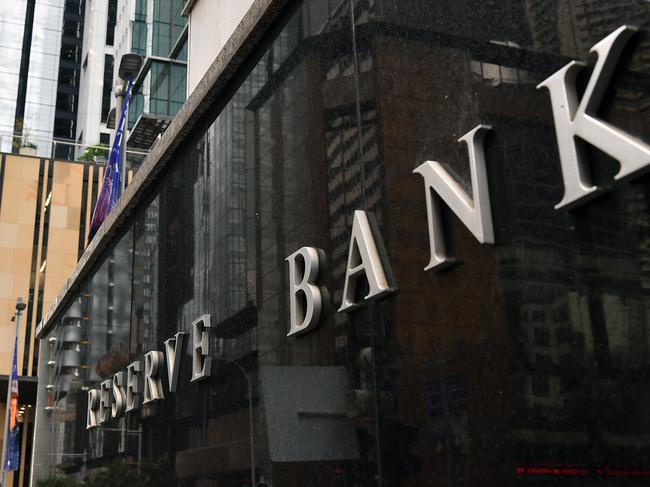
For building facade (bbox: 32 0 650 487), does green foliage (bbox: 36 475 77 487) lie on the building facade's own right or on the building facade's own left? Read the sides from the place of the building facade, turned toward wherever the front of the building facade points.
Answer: on the building facade's own right

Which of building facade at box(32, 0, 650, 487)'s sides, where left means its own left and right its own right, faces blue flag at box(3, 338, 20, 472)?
right

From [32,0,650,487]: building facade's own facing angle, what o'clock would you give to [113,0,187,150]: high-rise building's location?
The high-rise building is roughly at 4 o'clock from the building facade.

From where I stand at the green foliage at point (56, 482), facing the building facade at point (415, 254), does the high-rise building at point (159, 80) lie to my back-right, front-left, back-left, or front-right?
back-left

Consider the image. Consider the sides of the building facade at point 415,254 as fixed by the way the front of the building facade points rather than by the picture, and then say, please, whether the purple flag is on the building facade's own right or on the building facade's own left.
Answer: on the building facade's own right

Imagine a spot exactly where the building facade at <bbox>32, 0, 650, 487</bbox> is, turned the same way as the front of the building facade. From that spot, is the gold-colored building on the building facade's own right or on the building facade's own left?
on the building facade's own right

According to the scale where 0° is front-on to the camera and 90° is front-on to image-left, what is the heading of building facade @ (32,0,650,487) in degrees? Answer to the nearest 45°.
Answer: approximately 45°
